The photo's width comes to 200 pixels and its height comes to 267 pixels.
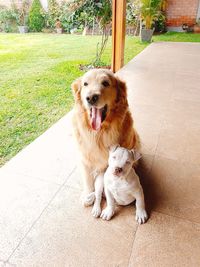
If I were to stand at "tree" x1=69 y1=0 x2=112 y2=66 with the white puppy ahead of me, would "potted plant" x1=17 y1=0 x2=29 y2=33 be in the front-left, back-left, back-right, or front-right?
back-right

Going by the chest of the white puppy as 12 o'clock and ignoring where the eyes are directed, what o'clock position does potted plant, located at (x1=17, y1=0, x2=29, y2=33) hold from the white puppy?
The potted plant is roughly at 5 o'clock from the white puppy.

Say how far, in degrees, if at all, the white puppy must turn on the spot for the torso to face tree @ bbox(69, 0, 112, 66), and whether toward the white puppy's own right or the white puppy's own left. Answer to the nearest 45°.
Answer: approximately 180°

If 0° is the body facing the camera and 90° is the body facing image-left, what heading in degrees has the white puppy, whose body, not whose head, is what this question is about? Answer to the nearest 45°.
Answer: approximately 0°

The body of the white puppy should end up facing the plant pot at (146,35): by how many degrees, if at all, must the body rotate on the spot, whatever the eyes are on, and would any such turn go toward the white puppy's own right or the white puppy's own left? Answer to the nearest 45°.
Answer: approximately 180°

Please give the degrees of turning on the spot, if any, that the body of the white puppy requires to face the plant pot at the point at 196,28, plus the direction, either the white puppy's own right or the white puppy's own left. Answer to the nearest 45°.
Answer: approximately 180°

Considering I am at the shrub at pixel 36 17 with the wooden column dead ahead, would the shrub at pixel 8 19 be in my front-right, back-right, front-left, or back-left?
back-right

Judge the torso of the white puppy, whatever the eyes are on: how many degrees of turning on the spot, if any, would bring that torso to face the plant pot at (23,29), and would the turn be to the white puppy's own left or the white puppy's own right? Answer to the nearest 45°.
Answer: approximately 135° to the white puppy's own right

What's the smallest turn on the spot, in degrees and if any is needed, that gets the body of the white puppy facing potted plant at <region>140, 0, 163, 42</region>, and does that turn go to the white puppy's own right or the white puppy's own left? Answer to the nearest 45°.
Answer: approximately 180°

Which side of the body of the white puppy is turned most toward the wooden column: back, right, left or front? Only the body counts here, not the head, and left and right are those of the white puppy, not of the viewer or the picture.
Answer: back

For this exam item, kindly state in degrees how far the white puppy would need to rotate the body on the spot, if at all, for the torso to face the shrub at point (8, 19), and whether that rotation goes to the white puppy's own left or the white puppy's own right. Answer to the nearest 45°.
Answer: approximately 135° to the white puppy's own right

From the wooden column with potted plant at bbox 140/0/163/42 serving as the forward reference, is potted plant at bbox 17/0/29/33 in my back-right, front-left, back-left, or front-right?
front-left
